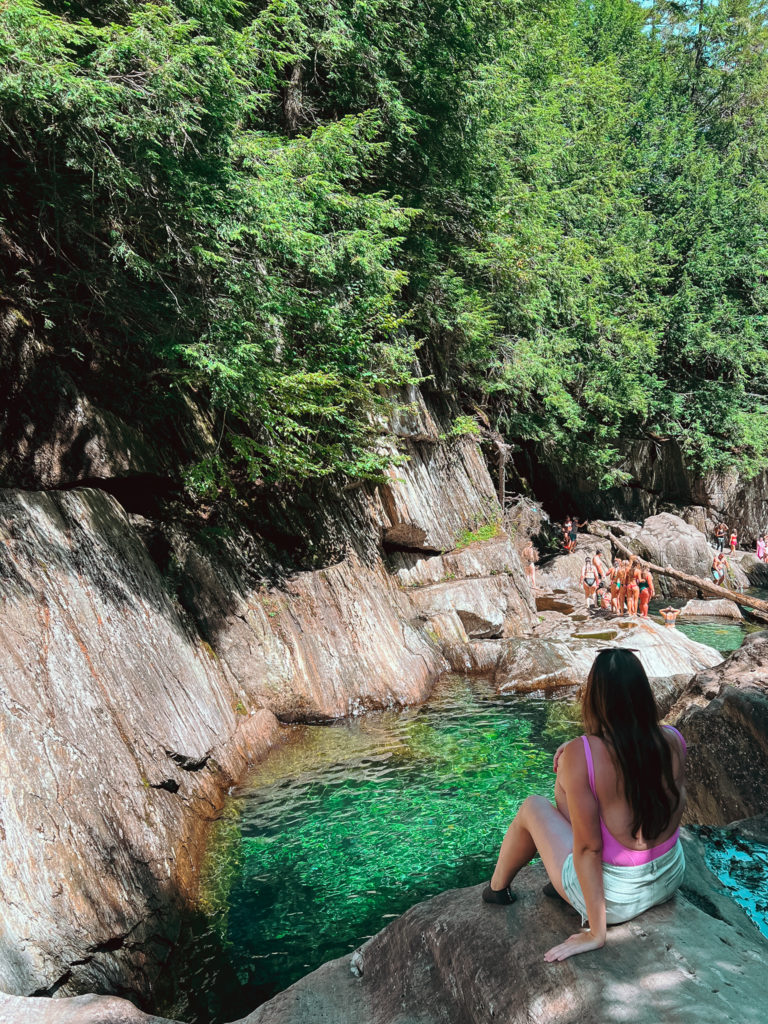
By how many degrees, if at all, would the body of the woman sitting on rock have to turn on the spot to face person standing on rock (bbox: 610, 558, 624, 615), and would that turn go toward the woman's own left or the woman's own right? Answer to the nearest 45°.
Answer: approximately 45° to the woman's own right

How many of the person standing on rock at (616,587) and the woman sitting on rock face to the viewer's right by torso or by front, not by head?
0

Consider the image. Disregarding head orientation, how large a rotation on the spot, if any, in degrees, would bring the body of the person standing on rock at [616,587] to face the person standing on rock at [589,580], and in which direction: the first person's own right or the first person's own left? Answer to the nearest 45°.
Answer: approximately 45° to the first person's own left

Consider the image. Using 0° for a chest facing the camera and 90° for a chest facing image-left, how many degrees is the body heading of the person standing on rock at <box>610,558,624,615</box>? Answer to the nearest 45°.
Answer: approximately 180°

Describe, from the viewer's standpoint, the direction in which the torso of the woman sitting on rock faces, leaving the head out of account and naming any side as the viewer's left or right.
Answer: facing away from the viewer and to the left of the viewer

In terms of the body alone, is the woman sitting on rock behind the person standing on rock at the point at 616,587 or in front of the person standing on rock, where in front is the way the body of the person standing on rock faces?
behind

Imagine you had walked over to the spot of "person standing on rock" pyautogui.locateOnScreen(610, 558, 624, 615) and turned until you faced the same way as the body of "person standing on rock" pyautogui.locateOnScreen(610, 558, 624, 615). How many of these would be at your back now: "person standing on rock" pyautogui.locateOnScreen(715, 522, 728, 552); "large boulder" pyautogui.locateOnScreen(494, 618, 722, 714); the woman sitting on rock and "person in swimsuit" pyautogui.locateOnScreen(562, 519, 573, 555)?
2

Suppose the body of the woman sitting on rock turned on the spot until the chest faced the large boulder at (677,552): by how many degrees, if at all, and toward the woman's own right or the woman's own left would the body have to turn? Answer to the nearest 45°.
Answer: approximately 45° to the woman's own right

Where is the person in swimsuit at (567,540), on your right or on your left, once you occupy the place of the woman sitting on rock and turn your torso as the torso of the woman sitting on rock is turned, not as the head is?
on your right

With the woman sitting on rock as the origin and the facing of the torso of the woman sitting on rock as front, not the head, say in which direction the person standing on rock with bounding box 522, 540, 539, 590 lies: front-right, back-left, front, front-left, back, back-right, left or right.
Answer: front-right

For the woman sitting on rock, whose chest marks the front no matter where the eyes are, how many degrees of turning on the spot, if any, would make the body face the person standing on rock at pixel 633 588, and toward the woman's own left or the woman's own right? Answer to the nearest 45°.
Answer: approximately 45° to the woman's own right

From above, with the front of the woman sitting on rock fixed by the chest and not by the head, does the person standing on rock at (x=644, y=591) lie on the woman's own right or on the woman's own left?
on the woman's own right
